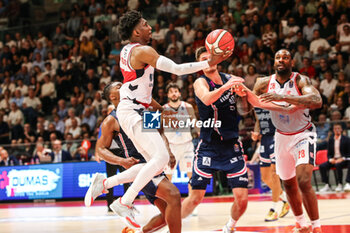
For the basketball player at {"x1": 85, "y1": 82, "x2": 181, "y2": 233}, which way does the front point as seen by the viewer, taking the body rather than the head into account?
to the viewer's right

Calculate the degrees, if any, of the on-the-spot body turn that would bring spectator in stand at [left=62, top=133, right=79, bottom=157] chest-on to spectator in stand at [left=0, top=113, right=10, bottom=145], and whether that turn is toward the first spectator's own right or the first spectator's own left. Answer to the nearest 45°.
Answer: approximately 135° to the first spectator's own right

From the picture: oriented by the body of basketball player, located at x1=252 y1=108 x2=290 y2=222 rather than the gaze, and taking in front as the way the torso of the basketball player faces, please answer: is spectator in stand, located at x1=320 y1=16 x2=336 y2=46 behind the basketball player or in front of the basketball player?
behind

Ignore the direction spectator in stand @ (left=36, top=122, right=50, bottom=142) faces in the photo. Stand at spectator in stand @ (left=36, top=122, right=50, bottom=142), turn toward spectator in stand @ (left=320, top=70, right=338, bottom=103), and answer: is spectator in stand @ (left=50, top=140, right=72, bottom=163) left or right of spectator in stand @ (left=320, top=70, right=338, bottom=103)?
right

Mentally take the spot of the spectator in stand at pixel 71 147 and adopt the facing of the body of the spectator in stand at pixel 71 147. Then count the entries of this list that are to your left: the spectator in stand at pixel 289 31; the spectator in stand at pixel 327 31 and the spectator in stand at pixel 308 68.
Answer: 3

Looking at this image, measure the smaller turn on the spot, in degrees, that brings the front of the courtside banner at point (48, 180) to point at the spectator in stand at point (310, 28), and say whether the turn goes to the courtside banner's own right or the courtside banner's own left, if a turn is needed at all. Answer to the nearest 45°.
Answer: approximately 90° to the courtside banner's own left

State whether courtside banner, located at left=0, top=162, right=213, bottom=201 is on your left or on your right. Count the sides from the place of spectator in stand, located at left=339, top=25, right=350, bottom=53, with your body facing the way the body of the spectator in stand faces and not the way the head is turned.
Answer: on your right

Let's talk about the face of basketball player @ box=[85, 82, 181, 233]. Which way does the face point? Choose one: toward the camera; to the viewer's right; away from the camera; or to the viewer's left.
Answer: to the viewer's right

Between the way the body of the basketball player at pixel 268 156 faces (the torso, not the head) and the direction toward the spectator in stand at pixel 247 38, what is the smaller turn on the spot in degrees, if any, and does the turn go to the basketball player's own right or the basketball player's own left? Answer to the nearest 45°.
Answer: approximately 135° to the basketball player's own right

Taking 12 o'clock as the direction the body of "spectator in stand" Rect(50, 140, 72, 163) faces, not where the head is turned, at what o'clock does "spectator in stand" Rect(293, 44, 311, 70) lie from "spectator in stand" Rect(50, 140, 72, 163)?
"spectator in stand" Rect(293, 44, 311, 70) is roughly at 9 o'clock from "spectator in stand" Rect(50, 140, 72, 163).

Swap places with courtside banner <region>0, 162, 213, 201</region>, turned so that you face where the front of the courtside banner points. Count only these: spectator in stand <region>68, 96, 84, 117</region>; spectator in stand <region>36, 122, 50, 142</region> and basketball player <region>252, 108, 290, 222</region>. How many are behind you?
2

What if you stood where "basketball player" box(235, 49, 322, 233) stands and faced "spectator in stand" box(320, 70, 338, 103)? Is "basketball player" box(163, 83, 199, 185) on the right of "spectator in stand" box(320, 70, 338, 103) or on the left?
left
